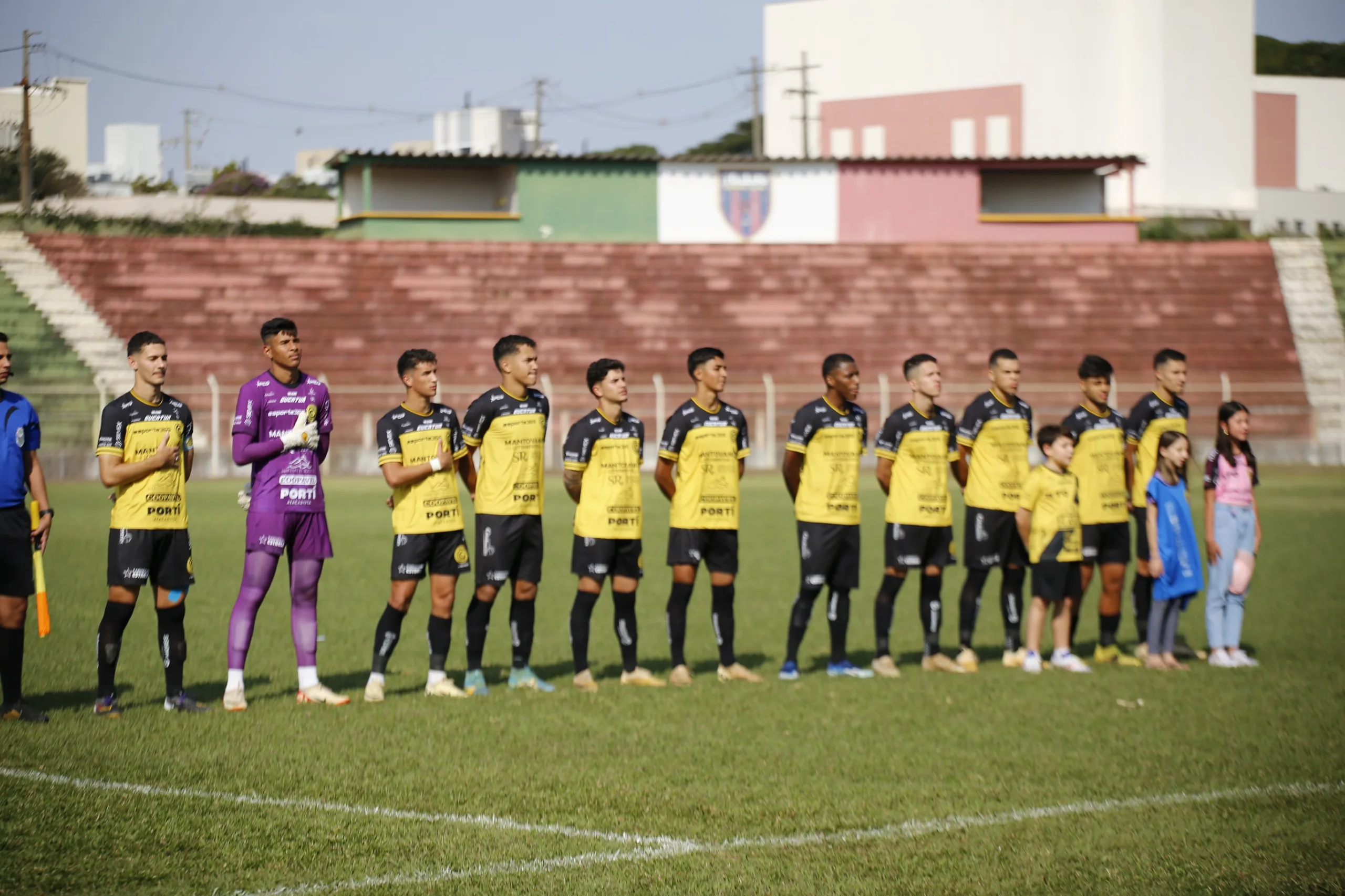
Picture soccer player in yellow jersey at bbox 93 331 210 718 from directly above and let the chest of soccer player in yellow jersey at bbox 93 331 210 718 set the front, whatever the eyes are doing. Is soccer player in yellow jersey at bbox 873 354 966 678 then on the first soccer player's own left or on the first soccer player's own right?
on the first soccer player's own left

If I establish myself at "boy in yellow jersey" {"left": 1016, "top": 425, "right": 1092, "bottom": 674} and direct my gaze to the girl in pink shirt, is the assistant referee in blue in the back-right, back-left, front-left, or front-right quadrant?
back-right

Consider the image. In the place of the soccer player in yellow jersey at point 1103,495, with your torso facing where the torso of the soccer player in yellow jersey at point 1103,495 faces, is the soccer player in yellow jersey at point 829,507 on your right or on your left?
on your right

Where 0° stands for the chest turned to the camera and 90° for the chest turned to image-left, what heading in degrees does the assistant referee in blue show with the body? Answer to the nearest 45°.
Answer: approximately 315°

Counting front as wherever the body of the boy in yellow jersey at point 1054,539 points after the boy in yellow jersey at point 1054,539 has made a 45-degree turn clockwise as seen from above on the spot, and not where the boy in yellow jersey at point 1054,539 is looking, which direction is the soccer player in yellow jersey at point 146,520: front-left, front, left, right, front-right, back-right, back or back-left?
front-right

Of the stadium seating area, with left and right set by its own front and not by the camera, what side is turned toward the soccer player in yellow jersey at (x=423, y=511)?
front

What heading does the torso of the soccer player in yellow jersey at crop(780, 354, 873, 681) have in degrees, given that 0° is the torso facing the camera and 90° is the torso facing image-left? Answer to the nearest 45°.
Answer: approximately 315°

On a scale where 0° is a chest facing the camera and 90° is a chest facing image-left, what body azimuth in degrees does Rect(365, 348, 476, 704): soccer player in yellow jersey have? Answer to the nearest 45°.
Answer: approximately 315°

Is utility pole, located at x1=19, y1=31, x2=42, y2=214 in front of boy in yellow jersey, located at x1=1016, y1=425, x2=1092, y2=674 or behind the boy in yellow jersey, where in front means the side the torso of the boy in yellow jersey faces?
behind

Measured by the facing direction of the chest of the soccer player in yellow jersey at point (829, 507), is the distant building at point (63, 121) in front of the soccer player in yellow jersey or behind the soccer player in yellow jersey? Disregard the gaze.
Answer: behind
